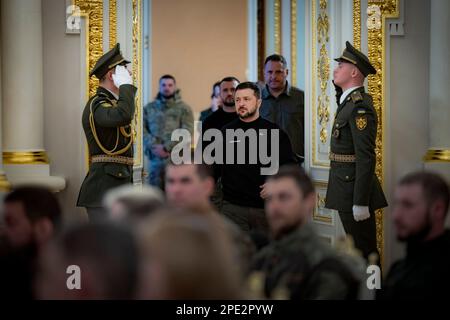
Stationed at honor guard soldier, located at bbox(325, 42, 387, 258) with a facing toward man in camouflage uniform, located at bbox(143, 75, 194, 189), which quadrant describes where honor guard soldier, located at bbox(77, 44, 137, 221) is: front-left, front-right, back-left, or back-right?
front-left

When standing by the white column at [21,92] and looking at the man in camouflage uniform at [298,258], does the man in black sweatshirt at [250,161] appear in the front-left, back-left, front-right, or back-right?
front-left

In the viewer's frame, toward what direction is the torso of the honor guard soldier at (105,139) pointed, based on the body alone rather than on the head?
to the viewer's right

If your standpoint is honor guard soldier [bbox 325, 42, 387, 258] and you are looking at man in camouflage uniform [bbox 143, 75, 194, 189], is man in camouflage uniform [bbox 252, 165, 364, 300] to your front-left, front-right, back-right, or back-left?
back-left

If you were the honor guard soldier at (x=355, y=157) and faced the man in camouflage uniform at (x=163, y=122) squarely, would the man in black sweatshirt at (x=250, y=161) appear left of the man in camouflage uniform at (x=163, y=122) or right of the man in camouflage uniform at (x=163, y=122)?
left

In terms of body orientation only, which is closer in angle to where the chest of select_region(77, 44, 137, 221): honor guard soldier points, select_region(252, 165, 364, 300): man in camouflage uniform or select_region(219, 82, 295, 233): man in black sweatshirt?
the man in black sweatshirt

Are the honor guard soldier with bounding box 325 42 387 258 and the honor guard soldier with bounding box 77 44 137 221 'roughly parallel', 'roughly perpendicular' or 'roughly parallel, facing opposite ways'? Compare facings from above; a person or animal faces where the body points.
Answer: roughly parallel, facing opposite ways

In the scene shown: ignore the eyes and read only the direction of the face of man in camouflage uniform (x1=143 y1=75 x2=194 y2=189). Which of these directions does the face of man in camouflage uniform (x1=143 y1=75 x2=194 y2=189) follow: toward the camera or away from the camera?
toward the camera

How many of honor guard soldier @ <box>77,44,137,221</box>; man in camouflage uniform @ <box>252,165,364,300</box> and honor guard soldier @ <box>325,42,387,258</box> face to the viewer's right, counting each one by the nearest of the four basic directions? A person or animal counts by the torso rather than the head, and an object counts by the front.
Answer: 1

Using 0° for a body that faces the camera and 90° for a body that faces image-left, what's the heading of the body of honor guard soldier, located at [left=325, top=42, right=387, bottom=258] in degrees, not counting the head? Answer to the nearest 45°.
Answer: approximately 90°

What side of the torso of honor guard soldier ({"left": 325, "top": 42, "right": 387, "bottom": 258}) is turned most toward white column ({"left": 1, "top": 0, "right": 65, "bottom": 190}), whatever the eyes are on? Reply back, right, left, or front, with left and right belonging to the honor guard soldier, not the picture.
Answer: front

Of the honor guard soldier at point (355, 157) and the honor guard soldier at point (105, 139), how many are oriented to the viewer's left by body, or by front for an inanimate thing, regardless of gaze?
1

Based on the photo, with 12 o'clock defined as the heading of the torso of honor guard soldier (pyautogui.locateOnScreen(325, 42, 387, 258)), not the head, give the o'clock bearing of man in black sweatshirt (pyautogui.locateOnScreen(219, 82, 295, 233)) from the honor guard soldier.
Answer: The man in black sweatshirt is roughly at 12 o'clock from the honor guard soldier.

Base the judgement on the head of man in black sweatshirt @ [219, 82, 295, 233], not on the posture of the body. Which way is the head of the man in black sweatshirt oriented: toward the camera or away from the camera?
toward the camera

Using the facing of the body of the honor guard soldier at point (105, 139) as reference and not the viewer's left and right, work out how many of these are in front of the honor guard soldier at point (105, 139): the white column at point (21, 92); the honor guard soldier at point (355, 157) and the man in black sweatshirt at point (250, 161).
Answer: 2
